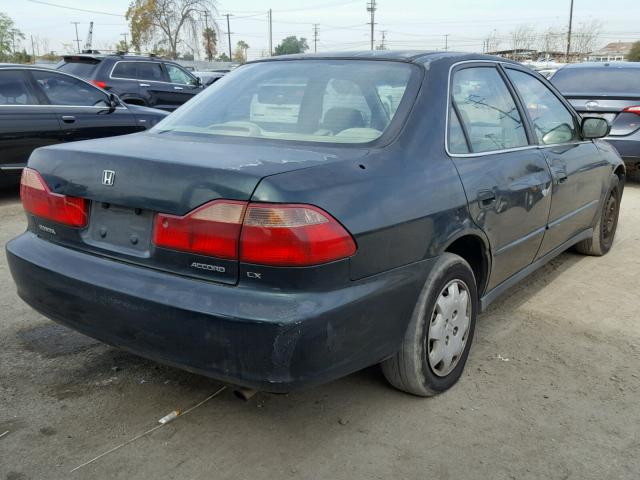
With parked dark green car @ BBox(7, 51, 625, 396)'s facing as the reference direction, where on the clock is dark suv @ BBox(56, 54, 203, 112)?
The dark suv is roughly at 10 o'clock from the parked dark green car.

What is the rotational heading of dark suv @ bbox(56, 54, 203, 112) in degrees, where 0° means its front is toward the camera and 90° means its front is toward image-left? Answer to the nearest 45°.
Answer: approximately 225°

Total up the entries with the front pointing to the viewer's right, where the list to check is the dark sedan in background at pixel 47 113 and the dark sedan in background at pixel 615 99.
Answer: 1

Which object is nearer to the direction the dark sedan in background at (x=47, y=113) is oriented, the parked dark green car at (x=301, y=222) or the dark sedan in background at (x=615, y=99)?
the dark sedan in background

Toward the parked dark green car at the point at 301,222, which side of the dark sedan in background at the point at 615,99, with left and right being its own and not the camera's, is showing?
back

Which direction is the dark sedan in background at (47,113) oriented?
to the viewer's right

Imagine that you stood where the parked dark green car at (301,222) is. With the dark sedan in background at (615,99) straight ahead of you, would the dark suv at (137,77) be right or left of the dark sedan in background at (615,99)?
left

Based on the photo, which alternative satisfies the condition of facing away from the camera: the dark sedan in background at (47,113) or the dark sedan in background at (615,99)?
the dark sedan in background at (615,99)

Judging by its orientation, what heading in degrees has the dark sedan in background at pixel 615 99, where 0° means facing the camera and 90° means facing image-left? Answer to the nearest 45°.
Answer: approximately 180°

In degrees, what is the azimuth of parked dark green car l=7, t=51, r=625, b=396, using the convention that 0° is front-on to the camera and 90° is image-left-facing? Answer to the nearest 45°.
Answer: approximately 225°
